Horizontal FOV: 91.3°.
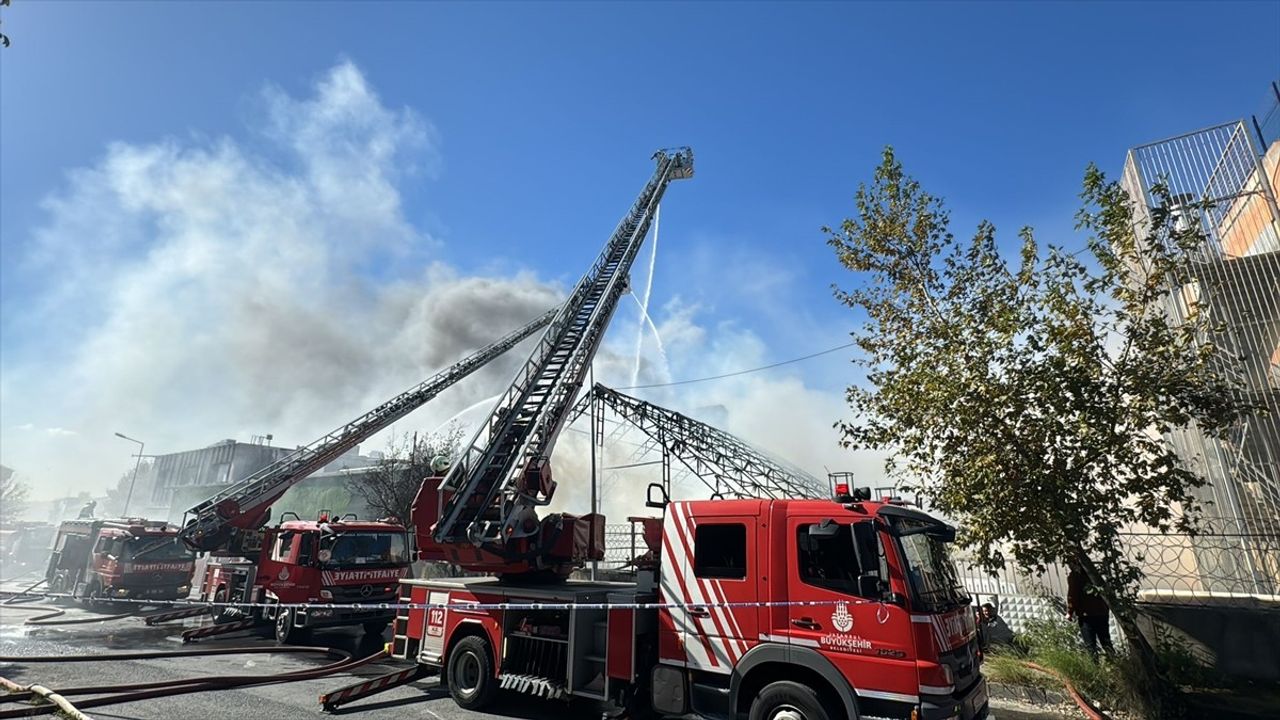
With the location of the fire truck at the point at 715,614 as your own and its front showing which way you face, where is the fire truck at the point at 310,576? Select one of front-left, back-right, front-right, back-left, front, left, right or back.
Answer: back

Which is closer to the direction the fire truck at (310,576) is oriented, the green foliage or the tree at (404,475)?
the green foliage

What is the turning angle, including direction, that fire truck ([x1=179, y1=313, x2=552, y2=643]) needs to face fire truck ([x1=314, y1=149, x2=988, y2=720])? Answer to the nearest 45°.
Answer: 0° — it already faces it

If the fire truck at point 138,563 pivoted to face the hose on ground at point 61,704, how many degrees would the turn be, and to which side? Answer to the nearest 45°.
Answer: approximately 45° to its right

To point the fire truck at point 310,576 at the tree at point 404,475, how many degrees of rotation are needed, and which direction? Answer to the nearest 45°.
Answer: approximately 135° to its left

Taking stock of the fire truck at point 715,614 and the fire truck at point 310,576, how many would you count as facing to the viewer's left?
0

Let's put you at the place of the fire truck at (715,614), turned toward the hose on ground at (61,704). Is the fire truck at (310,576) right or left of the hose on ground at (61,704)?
right

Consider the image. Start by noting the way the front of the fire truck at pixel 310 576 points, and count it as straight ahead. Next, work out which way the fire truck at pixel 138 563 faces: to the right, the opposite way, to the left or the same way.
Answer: the same way

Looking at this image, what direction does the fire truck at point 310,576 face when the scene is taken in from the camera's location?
facing the viewer and to the right of the viewer

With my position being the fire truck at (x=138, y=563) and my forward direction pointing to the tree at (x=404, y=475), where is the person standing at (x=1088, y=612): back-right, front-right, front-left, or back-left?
front-right

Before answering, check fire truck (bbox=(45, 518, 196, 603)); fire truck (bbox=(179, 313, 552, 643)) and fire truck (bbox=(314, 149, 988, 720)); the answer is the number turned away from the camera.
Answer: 0

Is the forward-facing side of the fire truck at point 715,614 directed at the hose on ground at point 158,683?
no

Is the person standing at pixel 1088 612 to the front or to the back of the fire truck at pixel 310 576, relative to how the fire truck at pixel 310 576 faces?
to the front

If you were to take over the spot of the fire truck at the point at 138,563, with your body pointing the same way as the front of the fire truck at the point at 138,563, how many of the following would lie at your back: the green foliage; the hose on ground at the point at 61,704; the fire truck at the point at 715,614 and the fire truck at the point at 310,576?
0
